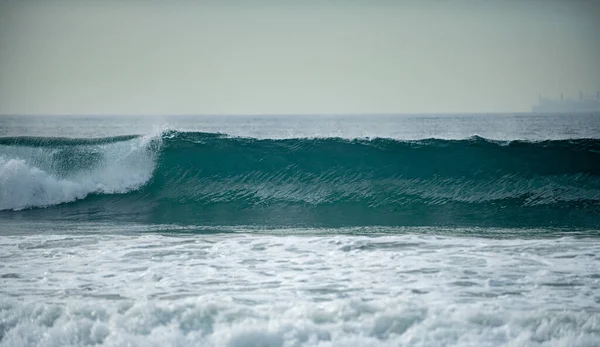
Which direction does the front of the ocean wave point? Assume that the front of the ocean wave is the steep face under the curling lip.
toward the camera
